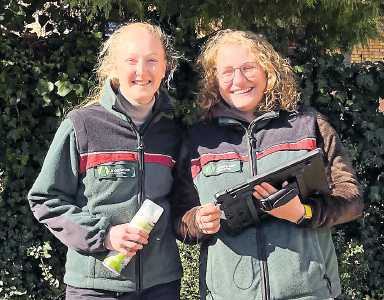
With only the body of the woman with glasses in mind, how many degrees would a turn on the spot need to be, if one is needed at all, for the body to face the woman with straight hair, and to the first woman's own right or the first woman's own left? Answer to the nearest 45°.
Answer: approximately 90° to the first woman's own right

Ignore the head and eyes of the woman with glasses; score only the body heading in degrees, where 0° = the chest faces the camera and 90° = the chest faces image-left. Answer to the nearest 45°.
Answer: approximately 0°
